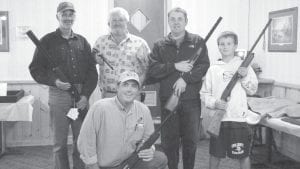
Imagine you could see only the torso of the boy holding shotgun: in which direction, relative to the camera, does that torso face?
toward the camera

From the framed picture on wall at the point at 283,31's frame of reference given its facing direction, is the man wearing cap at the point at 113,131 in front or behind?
in front

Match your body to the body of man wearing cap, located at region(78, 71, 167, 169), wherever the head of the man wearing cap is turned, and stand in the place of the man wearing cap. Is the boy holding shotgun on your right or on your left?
on your left

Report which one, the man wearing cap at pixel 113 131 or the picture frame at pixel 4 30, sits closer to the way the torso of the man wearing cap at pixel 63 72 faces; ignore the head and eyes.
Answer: the man wearing cap

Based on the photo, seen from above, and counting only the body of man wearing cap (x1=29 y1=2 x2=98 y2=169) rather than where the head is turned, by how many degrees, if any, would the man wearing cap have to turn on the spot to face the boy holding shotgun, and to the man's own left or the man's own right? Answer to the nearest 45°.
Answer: approximately 90° to the man's own left

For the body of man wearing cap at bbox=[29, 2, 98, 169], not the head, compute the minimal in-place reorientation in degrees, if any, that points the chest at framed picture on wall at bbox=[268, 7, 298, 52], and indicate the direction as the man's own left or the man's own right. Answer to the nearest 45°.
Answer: approximately 90° to the man's own left

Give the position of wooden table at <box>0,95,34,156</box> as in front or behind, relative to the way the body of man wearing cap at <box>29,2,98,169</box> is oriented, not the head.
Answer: behind

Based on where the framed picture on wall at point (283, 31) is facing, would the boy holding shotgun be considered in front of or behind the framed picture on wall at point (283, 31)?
in front

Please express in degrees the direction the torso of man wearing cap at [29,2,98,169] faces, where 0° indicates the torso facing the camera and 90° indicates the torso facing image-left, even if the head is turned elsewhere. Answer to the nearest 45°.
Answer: approximately 0°

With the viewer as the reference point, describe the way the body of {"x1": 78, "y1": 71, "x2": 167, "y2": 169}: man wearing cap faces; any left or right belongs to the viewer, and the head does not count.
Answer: facing the viewer and to the right of the viewer

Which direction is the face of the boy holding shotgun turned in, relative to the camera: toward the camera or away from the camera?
toward the camera

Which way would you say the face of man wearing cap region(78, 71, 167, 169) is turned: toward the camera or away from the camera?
toward the camera

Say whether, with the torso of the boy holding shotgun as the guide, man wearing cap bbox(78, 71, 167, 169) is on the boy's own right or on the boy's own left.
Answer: on the boy's own right

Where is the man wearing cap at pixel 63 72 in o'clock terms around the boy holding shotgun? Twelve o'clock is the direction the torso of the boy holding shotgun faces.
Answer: The man wearing cap is roughly at 3 o'clock from the boy holding shotgun.

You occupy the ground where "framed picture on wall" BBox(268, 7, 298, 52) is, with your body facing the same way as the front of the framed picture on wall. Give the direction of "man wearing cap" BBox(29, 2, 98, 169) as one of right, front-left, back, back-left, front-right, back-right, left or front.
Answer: front
